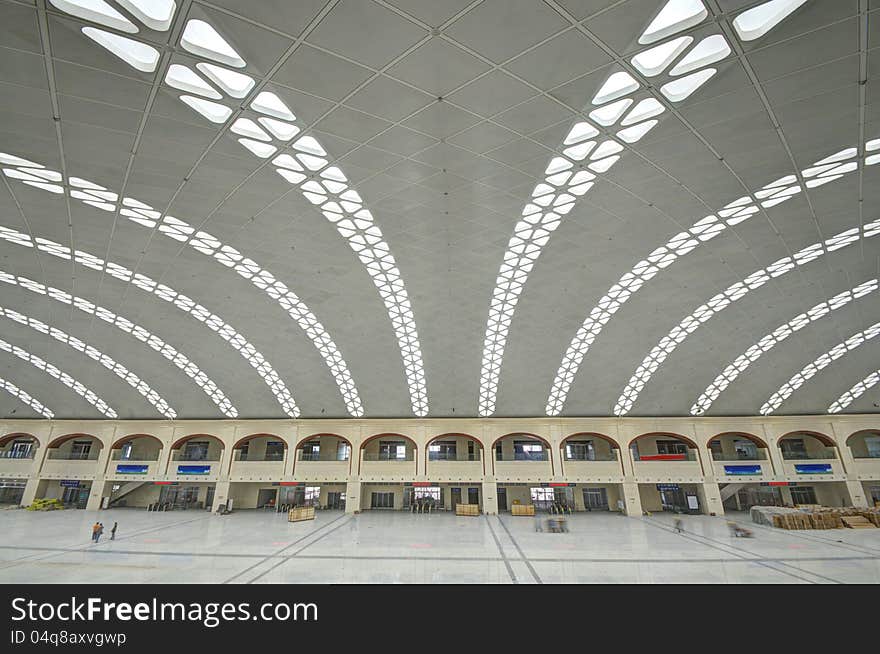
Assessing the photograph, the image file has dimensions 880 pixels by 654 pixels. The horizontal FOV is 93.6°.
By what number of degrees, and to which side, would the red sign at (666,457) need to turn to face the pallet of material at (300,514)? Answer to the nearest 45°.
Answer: approximately 45° to its right

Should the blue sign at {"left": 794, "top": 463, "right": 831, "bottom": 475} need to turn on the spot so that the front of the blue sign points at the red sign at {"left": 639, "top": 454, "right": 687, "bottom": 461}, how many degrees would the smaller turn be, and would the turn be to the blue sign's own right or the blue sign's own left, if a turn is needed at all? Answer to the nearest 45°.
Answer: approximately 45° to the blue sign's own right

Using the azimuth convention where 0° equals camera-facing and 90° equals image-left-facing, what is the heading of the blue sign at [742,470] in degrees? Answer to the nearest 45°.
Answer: approximately 0°

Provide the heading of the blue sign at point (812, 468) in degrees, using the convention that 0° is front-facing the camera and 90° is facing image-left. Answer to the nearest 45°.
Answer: approximately 0°

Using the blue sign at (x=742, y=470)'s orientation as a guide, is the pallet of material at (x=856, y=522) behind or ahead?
ahead

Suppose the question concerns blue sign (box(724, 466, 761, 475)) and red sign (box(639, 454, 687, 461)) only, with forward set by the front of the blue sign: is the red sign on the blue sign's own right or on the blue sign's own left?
on the blue sign's own right

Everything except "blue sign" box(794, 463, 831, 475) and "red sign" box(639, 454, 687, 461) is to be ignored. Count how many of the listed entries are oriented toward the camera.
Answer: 2

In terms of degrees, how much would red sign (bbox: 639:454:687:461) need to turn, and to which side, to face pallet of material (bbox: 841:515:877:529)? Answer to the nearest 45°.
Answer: approximately 45° to its left

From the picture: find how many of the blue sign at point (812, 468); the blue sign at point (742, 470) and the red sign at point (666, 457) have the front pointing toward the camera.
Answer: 3

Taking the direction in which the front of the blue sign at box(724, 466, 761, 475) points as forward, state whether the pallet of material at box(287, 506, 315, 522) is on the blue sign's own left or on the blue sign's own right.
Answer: on the blue sign's own right

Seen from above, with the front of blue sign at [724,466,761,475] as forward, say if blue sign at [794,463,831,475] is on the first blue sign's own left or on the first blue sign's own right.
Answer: on the first blue sign's own left

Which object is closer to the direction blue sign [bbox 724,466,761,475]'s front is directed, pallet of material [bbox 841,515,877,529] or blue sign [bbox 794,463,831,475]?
the pallet of material
